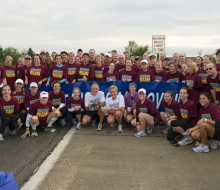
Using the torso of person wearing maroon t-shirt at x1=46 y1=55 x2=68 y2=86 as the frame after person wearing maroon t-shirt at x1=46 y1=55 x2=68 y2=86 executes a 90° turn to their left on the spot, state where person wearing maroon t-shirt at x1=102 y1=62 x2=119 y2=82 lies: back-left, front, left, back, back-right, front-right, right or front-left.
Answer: front

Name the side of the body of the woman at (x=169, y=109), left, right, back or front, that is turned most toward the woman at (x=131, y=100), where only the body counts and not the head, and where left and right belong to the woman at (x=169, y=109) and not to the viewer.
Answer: right

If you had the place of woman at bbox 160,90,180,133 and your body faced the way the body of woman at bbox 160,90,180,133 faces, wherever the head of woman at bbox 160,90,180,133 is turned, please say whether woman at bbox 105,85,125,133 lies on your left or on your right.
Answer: on your right

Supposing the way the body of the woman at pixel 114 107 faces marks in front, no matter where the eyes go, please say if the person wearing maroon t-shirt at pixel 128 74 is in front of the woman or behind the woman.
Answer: behind

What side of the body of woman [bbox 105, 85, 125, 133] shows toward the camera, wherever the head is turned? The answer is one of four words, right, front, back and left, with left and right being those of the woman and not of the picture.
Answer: front

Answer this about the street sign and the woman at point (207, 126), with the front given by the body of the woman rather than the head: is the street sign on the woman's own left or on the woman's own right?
on the woman's own right

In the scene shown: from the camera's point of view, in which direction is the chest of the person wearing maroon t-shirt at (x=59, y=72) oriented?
toward the camera

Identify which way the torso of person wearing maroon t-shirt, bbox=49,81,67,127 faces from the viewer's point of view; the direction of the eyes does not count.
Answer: toward the camera

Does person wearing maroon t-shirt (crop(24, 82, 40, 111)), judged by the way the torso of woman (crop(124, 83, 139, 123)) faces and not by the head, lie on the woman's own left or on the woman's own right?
on the woman's own right

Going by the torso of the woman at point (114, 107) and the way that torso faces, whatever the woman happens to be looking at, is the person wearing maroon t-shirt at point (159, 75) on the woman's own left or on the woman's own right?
on the woman's own left

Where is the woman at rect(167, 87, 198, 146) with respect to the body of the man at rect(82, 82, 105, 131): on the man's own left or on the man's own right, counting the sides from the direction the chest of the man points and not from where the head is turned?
on the man's own left

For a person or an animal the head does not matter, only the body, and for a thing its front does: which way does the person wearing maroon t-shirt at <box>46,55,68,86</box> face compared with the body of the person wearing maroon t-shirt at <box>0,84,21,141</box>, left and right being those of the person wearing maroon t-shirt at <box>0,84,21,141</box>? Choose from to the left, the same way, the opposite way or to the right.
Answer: the same way

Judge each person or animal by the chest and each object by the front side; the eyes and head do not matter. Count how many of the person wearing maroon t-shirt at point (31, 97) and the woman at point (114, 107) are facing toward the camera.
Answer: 2

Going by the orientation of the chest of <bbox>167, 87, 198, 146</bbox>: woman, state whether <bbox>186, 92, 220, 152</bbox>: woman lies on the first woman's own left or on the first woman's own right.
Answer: on the first woman's own left
